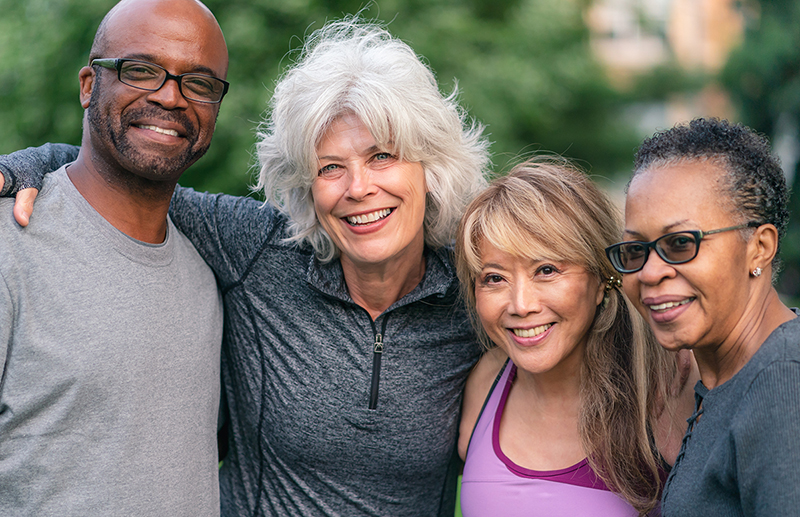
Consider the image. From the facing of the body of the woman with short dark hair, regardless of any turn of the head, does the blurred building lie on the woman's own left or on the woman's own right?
on the woman's own right

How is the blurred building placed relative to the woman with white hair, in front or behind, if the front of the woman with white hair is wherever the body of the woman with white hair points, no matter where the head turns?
behind

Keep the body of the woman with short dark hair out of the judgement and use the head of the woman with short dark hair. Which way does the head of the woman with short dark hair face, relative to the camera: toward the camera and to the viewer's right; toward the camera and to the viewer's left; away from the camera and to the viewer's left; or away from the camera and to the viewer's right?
toward the camera and to the viewer's left

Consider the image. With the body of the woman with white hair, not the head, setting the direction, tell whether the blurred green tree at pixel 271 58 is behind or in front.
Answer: behind

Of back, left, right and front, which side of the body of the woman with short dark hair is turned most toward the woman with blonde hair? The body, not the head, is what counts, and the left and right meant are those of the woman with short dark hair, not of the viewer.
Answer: right

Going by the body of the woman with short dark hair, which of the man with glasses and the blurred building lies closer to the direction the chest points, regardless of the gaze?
the man with glasses

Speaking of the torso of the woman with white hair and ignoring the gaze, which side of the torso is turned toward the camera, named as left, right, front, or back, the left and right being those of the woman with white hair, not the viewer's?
front

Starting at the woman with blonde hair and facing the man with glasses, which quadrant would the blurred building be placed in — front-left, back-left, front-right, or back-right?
back-right
